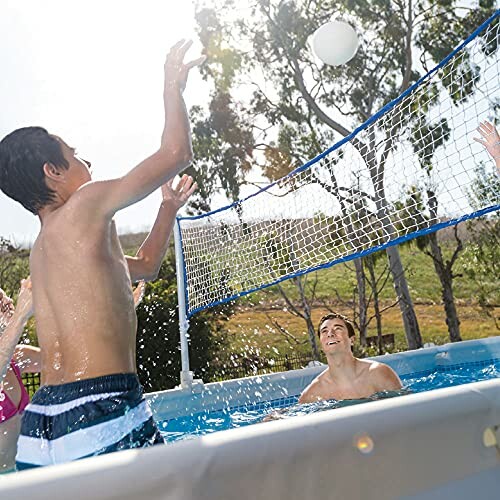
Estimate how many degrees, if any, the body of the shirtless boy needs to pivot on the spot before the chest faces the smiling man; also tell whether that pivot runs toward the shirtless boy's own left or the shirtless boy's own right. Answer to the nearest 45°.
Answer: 0° — they already face them

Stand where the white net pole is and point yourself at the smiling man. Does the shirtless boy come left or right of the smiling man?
right

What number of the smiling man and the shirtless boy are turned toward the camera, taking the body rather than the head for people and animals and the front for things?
1

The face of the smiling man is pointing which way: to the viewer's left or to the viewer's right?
to the viewer's left

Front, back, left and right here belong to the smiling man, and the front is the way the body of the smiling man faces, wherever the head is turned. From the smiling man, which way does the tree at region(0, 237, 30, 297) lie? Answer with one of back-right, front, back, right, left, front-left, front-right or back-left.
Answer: back-right

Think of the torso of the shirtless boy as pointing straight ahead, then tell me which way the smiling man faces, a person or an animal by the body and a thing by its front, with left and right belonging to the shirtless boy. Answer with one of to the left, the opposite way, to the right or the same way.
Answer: the opposite way

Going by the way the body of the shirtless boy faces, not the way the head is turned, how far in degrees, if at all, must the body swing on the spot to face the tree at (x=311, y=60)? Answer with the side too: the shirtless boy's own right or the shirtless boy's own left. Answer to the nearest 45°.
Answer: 0° — they already face it

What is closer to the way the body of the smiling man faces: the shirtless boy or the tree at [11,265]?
the shirtless boy

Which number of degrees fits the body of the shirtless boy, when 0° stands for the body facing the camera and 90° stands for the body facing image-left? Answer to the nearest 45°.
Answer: approximately 225°

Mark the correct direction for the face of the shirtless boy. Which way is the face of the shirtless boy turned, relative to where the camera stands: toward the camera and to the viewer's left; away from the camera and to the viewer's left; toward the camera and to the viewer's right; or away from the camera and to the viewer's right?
away from the camera and to the viewer's right

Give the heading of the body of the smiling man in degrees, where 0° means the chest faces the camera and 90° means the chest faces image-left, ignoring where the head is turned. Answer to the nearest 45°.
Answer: approximately 0°

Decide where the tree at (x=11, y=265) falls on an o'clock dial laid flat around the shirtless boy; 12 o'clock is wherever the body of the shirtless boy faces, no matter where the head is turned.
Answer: The tree is roughly at 10 o'clock from the shirtless boy.
